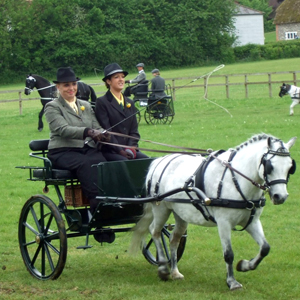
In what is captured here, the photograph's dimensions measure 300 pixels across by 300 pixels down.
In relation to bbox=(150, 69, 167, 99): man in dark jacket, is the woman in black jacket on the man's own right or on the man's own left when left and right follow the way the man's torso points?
on the man's own left

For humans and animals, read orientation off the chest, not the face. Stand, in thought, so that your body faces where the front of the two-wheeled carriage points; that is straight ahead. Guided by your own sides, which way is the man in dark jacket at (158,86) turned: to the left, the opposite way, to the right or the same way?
the opposite way

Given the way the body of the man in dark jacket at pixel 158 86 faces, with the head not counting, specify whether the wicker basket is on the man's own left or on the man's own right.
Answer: on the man's own left

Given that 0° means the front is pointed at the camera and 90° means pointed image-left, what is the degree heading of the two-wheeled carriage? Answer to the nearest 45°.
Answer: approximately 315°

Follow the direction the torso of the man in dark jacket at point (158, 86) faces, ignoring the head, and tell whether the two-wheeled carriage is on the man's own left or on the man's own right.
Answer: on the man's own left

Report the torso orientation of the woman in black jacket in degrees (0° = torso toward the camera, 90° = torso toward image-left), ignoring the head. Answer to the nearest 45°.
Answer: approximately 315°

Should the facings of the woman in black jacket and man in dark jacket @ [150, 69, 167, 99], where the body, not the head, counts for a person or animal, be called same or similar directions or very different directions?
very different directions
